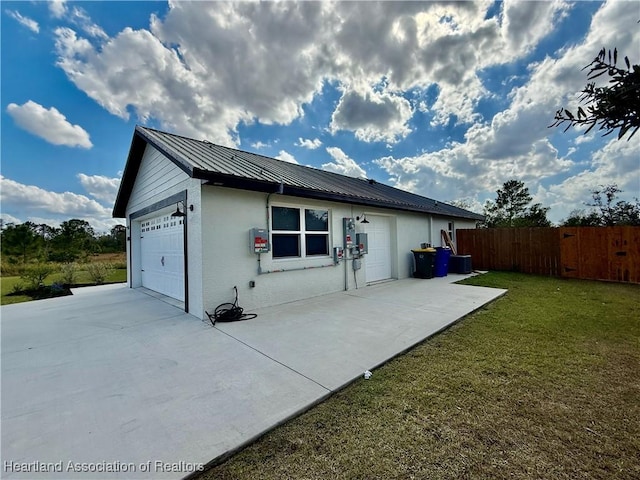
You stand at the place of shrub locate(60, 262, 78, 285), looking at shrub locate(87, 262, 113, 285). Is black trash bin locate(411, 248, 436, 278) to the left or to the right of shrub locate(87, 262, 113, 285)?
right

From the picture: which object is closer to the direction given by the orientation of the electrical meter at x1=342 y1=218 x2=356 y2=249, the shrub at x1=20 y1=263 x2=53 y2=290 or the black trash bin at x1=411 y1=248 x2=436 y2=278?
the black trash bin

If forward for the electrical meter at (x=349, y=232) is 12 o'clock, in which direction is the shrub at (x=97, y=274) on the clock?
The shrub is roughly at 5 o'clock from the electrical meter.

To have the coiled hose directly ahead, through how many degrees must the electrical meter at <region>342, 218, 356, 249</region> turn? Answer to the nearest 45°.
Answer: approximately 90° to its right

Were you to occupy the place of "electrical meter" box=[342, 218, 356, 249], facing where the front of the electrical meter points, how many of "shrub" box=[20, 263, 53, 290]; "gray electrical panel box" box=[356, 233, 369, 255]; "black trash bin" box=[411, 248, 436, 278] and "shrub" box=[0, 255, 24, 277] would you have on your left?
2

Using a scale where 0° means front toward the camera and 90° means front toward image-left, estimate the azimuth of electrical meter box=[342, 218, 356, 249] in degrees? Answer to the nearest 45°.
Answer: approximately 315°

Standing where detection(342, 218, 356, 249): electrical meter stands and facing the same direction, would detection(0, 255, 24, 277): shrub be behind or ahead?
behind

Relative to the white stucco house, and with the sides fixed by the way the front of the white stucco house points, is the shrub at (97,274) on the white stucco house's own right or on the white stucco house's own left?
on the white stucco house's own right

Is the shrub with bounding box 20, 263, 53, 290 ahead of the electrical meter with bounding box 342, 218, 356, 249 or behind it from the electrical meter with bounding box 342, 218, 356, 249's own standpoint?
behind

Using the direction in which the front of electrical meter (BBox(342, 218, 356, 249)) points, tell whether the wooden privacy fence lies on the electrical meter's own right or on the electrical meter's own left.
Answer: on the electrical meter's own left

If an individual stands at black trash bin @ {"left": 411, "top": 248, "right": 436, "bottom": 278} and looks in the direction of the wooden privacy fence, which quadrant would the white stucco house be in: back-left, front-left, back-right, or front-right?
back-right

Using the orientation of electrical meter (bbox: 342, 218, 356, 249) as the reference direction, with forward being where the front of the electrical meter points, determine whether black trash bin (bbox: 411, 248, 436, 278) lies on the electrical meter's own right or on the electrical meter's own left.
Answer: on the electrical meter's own left
